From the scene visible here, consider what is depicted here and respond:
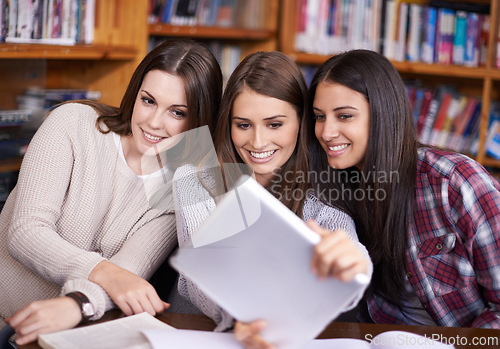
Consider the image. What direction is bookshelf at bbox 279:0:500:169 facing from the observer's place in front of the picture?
facing the viewer

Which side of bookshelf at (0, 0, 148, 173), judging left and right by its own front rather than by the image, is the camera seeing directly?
front

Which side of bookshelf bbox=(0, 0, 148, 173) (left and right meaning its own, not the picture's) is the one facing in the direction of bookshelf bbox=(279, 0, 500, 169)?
left

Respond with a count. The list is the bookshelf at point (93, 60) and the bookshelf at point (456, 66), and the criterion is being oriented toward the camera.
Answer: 2

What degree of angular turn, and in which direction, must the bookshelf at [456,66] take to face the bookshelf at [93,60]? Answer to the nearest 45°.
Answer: approximately 45° to its right

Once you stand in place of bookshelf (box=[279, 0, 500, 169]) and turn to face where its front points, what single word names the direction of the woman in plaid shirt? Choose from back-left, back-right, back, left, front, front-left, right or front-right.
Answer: front

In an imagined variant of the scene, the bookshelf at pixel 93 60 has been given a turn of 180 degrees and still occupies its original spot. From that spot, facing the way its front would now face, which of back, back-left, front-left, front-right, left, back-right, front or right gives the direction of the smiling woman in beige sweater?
back

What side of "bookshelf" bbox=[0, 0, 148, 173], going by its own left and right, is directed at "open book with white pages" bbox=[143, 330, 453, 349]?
front

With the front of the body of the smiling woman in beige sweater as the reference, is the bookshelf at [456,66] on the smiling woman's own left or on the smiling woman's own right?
on the smiling woman's own left

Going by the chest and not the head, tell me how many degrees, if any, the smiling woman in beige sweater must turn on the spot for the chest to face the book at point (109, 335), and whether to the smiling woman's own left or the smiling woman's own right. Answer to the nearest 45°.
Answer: approximately 45° to the smiling woman's own right

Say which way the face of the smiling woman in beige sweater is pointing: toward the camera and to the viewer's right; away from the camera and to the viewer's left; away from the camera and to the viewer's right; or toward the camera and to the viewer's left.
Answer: toward the camera and to the viewer's right

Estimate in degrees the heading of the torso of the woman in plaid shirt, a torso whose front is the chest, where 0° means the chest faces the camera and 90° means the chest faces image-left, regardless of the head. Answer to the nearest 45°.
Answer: approximately 45°

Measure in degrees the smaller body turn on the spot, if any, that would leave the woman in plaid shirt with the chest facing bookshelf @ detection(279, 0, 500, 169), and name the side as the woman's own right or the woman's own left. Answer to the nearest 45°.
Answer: approximately 135° to the woman's own right

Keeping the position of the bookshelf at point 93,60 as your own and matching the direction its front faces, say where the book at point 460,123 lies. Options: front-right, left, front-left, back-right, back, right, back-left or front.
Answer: left

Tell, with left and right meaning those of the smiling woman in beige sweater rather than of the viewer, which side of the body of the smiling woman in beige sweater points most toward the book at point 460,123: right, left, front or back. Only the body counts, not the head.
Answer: left

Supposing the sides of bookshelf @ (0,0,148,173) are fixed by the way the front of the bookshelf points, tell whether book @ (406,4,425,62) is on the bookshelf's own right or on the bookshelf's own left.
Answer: on the bookshelf's own left

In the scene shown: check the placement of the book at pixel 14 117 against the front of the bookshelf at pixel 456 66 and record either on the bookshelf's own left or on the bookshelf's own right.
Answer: on the bookshelf's own right
